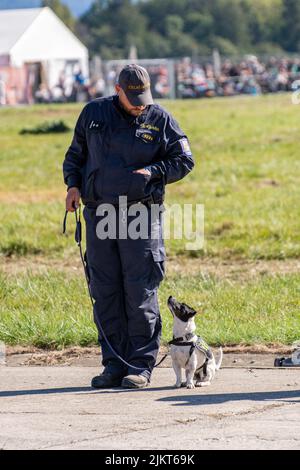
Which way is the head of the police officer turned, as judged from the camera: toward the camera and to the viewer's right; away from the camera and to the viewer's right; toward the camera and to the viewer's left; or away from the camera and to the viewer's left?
toward the camera and to the viewer's right

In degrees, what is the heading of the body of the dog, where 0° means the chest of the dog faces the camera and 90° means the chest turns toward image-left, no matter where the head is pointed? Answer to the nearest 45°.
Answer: approximately 45°
